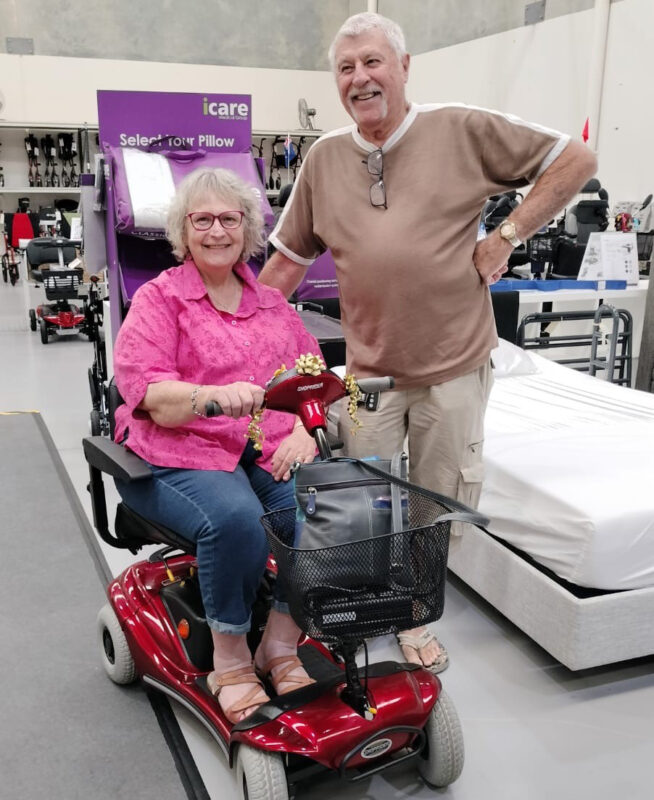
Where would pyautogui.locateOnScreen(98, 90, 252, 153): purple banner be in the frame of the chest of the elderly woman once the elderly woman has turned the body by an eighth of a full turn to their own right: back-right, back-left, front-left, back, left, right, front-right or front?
back

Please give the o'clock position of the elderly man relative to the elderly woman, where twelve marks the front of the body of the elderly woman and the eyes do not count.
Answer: The elderly man is roughly at 10 o'clock from the elderly woman.

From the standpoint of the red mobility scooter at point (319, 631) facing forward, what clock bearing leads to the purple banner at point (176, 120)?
The purple banner is roughly at 7 o'clock from the red mobility scooter.

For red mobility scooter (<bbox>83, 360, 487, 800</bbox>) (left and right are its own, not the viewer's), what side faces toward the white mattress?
left

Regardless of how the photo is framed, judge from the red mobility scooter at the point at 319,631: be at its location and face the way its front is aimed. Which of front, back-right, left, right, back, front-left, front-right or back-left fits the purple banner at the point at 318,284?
back-left

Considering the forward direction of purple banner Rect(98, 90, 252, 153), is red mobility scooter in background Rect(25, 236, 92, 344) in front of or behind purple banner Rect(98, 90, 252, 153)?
behind

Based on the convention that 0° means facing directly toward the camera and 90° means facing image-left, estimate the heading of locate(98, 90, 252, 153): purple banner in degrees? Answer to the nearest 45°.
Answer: approximately 0°
